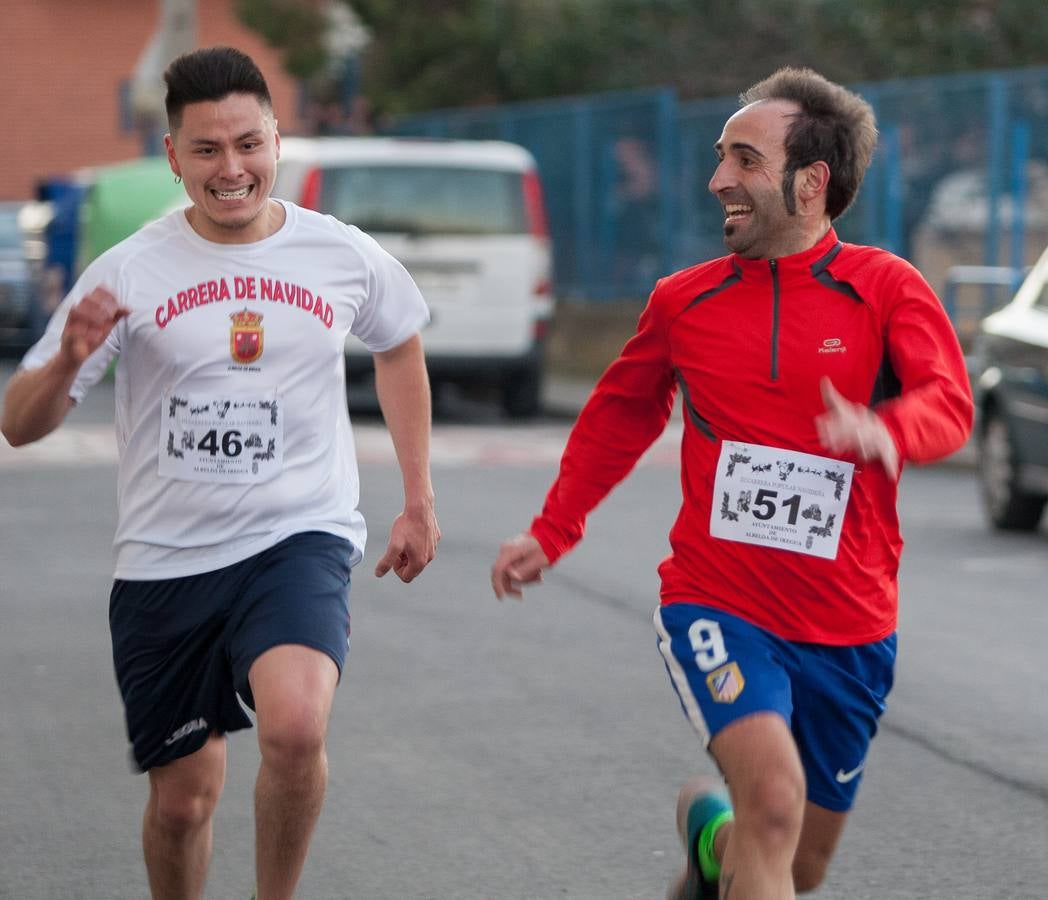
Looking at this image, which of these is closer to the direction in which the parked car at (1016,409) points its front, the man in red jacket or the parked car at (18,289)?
the man in red jacket

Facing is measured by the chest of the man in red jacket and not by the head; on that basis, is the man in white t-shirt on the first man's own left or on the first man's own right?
on the first man's own right

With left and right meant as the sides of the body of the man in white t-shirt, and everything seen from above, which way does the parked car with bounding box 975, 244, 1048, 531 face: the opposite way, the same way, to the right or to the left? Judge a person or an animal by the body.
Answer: to the right

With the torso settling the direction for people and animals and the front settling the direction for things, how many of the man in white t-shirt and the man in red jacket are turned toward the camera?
2

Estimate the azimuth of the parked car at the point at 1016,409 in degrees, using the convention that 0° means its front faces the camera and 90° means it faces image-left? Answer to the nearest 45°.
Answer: approximately 45°

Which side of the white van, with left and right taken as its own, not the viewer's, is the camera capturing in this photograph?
back

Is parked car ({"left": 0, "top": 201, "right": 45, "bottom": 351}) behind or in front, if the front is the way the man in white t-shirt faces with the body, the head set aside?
behind

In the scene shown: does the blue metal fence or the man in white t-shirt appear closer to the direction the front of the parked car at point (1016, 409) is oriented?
the man in white t-shirt

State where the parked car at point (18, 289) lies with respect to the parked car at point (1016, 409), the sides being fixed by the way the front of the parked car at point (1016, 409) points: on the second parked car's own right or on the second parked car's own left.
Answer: on the second parked car's own right

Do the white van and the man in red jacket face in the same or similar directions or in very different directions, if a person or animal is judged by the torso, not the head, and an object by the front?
very different directions

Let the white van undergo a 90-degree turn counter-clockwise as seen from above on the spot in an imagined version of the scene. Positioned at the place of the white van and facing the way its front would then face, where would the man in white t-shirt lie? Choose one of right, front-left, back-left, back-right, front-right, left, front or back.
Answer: left
